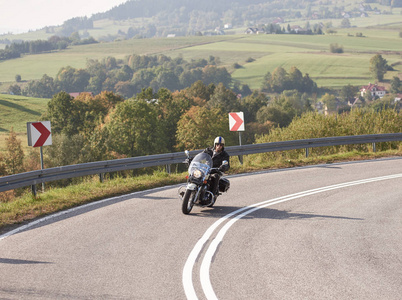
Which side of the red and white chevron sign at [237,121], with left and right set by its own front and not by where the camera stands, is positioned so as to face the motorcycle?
front

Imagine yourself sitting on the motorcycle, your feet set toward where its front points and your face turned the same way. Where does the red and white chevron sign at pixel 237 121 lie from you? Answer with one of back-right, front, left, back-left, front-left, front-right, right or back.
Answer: back-right

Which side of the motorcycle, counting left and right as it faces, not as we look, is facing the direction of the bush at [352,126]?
back

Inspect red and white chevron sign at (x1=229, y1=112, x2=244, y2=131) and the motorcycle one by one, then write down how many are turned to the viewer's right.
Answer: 0

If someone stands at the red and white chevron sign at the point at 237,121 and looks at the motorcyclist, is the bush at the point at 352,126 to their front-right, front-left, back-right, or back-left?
back-left

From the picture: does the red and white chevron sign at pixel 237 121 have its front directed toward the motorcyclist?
yes

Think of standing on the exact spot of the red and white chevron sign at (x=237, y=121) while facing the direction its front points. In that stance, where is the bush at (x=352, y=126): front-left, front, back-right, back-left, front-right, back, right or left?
back-left

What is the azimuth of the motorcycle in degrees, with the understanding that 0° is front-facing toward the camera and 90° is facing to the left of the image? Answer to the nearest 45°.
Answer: approximately 45°

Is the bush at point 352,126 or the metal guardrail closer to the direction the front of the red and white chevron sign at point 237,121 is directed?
the metal guardrail
